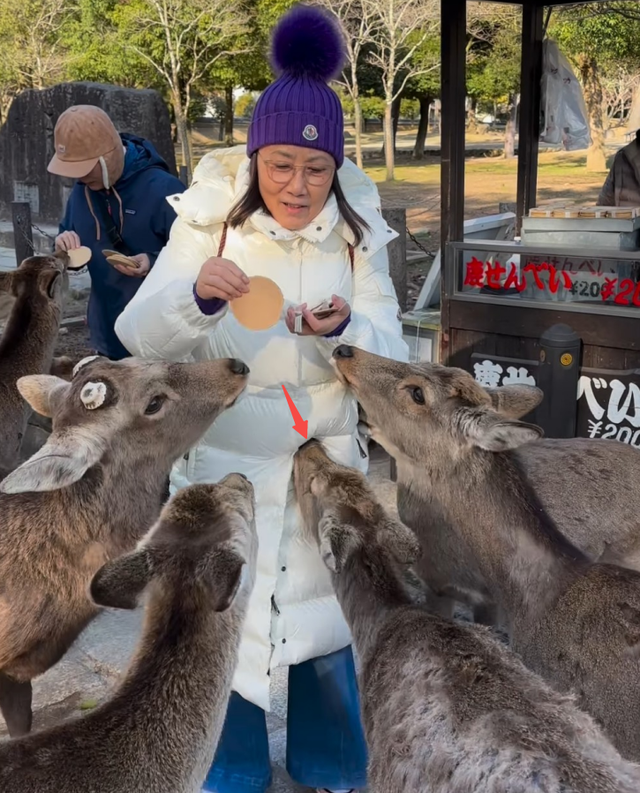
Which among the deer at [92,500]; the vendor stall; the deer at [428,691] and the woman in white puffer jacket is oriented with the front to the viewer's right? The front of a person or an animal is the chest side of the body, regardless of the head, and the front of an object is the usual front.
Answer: the deer at [92,500]

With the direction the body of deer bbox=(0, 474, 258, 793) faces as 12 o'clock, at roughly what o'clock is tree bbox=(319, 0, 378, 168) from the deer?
The tree is roughly at 11 o'clock from the deer.

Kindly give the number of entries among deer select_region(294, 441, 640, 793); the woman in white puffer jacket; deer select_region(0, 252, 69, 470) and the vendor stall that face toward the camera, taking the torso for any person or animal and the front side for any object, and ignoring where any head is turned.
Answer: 2

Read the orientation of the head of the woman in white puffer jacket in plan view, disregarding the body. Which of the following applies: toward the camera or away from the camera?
toward the camera

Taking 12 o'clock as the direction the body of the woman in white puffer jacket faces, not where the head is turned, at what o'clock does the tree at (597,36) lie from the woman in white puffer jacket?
The tree is roughly at 7 o'clock from the woman in white puffer jacket.

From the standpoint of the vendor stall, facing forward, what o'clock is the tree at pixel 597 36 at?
The tree is roughly at 6 o'clock from the vendor stall.

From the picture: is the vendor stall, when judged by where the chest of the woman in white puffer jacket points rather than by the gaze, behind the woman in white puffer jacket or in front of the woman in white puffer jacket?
behind

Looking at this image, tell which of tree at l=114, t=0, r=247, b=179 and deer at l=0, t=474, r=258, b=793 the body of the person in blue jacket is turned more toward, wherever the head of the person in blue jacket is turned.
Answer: the deer

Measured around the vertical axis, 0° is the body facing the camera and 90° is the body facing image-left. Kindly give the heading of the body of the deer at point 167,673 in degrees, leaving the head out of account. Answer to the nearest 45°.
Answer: approximately 225°

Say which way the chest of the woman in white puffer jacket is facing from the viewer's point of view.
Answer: toward the camera

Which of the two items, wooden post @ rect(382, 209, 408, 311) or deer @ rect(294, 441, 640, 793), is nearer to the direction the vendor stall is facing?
the deer

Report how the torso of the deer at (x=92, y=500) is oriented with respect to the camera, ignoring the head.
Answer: to the viewer's right

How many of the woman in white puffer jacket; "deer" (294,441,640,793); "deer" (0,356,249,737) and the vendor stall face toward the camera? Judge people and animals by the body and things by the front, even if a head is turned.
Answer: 2

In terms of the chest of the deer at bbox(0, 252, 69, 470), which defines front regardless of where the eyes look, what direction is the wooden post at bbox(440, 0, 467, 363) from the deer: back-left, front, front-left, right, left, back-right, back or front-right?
front-right

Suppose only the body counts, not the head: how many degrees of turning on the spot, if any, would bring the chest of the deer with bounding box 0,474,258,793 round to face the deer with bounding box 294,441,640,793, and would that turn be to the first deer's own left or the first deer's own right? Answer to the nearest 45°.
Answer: approximately 45° to the first deer's own right

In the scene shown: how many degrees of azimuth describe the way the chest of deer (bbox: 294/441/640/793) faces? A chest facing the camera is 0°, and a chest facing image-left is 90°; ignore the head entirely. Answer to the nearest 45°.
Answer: approximately 135°

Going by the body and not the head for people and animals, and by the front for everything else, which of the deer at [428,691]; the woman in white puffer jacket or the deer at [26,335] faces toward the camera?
the woman in white puffer jacket

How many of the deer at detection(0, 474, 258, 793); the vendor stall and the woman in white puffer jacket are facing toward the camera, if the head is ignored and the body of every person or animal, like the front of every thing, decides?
2
